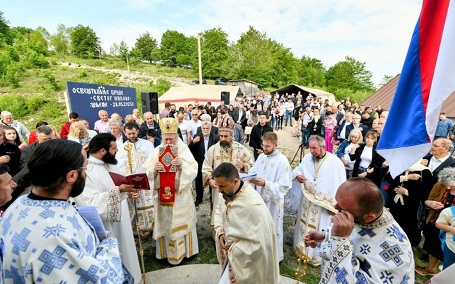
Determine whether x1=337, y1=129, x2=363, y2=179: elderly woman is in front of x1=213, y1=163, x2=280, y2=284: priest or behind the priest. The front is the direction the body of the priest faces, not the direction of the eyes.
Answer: behind

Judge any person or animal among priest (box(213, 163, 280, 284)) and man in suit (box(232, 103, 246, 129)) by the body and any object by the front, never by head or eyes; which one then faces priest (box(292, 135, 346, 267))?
the man in suit

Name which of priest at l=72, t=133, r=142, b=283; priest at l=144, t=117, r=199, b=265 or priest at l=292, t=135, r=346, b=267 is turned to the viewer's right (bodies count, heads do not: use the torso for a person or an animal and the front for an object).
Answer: priest at l=72, t=133, r=142, b=283

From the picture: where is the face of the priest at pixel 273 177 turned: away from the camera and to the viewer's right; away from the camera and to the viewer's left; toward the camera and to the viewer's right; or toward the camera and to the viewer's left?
toward the camera and to the viewer's left

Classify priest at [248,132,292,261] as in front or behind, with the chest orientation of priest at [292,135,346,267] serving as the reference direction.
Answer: in front

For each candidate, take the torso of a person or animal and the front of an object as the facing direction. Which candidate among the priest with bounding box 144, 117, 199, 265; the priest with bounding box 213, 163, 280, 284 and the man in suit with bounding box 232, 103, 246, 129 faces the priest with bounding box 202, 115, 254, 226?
the man in suit

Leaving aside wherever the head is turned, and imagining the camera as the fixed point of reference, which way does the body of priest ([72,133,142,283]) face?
to the viewer's right

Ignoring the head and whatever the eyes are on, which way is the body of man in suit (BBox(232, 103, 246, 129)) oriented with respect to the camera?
toward the camera

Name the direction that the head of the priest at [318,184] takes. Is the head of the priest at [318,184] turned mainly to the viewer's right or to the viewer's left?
to the viewer's left

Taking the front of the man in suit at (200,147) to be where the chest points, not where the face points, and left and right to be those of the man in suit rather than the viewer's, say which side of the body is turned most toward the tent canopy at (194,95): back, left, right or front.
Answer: back

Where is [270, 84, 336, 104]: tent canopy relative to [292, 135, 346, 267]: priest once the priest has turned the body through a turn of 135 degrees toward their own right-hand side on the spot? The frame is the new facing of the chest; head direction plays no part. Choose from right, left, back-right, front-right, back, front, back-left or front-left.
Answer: front

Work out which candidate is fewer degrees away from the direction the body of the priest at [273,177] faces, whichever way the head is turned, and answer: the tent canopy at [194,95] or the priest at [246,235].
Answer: the priest

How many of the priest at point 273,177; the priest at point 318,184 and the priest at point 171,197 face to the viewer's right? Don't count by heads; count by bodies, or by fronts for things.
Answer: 0

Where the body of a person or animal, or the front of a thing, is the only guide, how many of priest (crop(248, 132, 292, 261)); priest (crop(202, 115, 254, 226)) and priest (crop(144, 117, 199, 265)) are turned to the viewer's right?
0

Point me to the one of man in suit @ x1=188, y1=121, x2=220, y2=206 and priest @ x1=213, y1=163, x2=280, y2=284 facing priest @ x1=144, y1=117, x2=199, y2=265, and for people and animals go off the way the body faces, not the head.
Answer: the man in suit

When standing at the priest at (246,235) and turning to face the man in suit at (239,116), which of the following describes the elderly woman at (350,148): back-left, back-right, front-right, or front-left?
front-right
